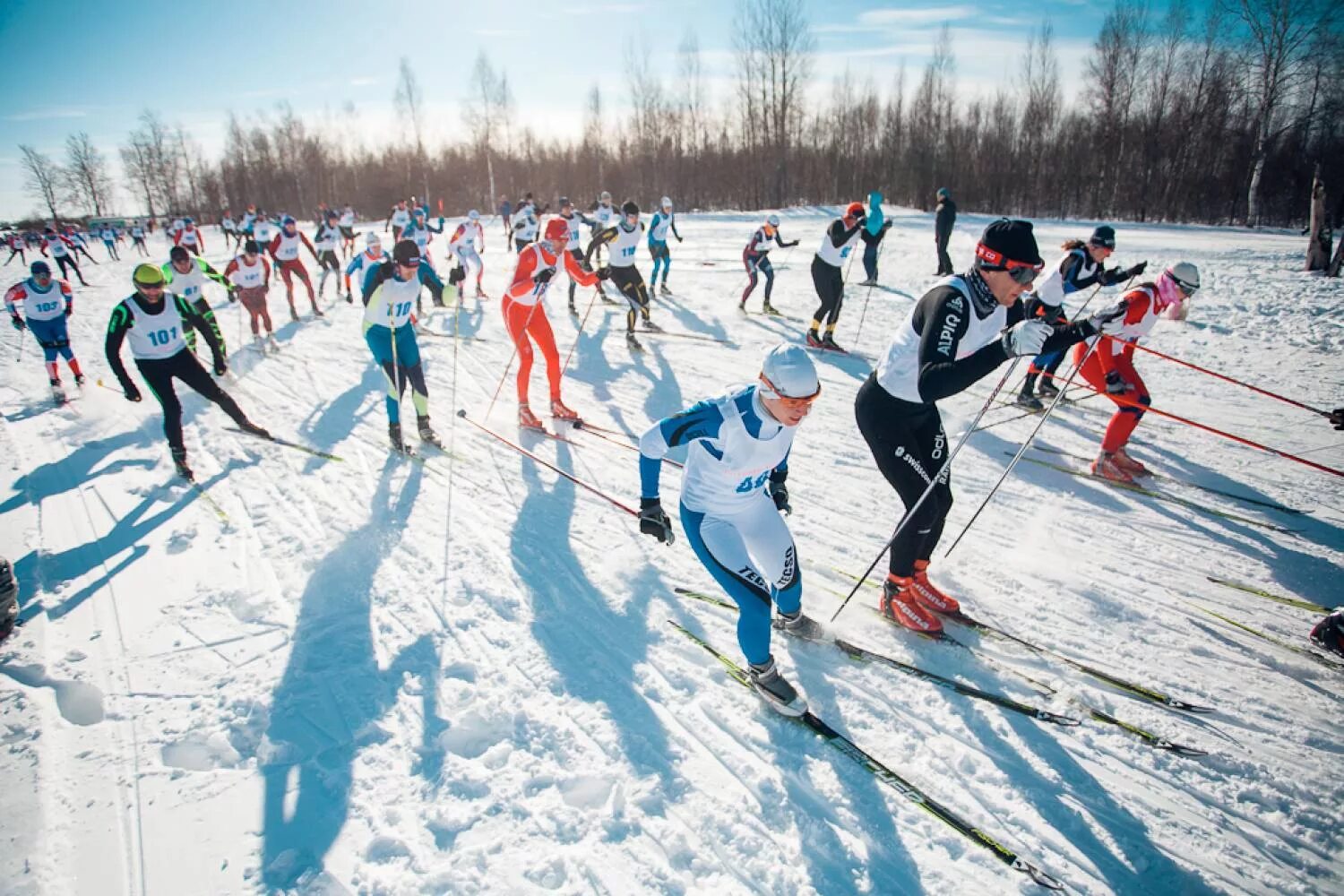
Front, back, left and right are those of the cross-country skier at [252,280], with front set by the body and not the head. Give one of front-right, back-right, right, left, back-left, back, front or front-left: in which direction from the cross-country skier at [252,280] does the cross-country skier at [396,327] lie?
front

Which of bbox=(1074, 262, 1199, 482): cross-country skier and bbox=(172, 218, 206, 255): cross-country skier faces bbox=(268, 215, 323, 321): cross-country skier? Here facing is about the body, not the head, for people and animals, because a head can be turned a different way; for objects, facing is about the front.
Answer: bbox=(172, 218, 206, 255): cross-country skier

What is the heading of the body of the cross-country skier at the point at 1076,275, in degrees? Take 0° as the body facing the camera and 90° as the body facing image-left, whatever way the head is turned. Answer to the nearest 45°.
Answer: approximately 270°

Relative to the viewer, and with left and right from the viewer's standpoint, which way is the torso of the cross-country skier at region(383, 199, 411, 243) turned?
facing the viewer and to the right of the viewer

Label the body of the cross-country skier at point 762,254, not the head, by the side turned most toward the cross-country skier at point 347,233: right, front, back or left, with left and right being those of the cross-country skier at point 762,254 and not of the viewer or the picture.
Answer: back

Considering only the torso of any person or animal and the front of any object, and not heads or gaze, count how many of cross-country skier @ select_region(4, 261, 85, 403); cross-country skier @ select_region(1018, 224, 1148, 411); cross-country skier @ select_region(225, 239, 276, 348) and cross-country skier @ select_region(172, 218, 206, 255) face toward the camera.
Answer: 3

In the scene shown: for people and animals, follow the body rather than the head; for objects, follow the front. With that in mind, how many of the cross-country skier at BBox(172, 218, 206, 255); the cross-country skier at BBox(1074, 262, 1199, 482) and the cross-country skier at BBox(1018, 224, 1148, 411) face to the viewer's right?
2

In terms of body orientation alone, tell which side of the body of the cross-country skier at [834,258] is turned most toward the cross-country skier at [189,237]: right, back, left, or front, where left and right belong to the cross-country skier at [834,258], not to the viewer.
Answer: back

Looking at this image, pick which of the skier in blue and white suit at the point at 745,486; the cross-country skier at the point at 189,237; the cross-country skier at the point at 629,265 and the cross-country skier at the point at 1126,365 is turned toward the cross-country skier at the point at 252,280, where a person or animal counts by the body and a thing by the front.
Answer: the cross-country skier at the point at 189,237

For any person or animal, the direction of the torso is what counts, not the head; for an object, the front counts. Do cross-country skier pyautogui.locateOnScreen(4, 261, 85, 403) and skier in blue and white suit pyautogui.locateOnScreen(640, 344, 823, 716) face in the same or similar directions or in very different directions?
same or similar directions

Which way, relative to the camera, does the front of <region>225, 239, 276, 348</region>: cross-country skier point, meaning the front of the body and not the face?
toward the camera

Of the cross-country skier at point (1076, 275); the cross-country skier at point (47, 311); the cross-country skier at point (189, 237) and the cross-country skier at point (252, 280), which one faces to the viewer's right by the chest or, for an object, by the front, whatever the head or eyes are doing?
the cross-country skier at point (1076, 275)

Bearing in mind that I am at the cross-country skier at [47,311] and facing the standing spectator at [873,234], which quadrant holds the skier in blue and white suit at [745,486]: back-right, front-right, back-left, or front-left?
front-right

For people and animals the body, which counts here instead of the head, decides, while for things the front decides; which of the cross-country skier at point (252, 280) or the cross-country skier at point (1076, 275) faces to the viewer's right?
the cross-country skier at point (1076, 275)

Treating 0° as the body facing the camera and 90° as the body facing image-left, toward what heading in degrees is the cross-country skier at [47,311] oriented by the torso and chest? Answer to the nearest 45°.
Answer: approximately 0°

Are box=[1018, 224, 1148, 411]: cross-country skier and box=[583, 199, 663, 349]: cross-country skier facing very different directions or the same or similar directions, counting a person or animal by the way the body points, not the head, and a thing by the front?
same or similar directions

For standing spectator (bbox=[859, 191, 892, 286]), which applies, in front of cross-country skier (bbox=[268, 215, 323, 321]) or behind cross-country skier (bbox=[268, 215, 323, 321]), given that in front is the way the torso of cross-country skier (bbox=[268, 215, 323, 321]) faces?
in front
